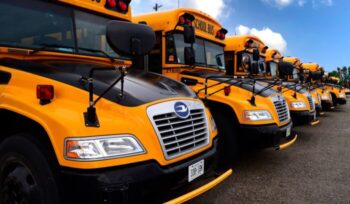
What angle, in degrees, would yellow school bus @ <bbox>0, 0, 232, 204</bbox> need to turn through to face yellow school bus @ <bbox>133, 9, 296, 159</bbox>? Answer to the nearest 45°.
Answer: approximately 90° to its left

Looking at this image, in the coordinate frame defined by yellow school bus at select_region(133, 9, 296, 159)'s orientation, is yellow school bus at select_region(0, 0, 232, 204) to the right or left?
on its right
